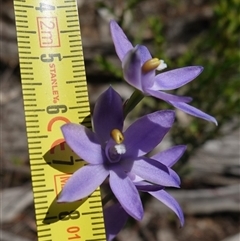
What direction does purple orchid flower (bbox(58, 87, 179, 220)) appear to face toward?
toward the camera
